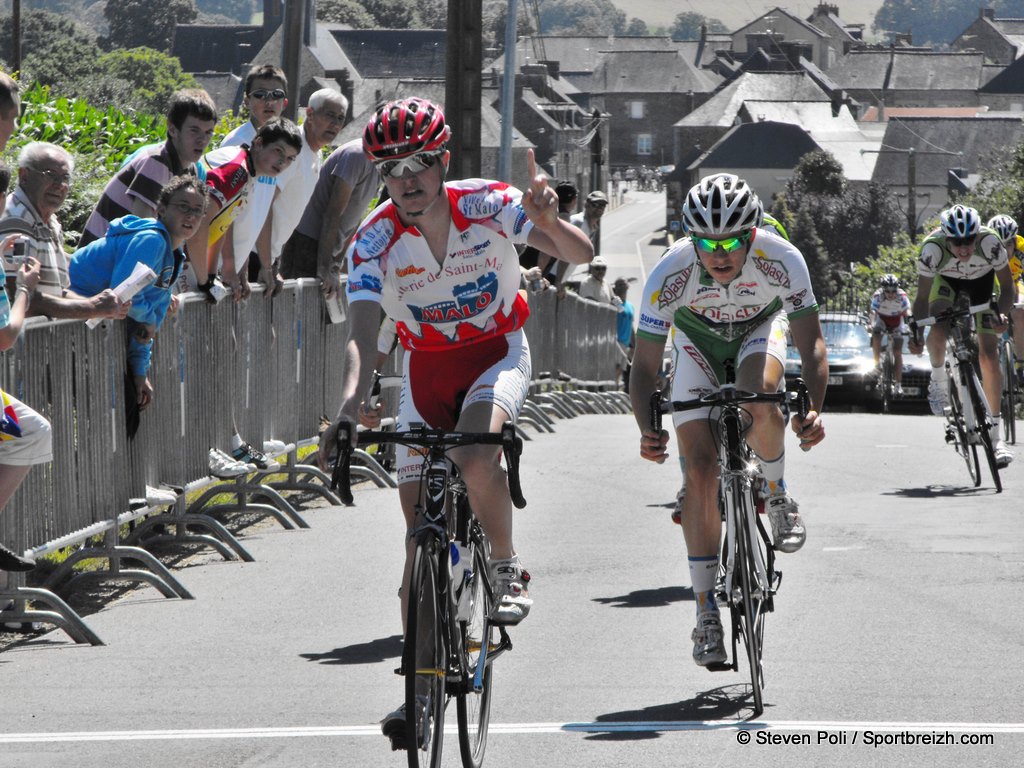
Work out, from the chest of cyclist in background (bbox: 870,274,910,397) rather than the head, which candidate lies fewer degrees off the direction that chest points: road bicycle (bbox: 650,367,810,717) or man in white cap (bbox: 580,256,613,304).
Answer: the road bicycle

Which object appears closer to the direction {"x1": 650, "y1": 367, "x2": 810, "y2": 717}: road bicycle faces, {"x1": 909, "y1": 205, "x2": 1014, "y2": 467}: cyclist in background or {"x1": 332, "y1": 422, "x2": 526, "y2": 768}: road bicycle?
the road bicycle

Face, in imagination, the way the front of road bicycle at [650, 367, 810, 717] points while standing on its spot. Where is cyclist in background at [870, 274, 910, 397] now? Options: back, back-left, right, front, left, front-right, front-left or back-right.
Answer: back

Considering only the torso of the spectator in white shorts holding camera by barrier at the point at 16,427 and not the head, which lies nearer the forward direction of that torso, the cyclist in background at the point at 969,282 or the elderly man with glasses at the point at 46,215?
the cyclist in background

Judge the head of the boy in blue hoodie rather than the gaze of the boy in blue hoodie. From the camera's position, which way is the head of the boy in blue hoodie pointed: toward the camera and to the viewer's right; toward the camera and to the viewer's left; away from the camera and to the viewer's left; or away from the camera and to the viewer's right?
toward the camera and to the viewer's right

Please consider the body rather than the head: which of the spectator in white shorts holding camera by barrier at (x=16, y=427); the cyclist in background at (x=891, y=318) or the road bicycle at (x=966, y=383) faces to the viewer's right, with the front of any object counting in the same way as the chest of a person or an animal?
the spectator in white shorts holding camera by barrier

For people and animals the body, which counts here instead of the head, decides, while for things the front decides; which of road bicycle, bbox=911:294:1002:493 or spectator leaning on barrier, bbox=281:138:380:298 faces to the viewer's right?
the spectator leaning on barrier

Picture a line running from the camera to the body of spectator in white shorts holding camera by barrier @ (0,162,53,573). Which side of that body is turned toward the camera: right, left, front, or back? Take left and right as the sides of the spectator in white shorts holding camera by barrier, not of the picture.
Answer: right

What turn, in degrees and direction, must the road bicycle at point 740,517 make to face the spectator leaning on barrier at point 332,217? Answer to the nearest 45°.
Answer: approximately 135° to its right

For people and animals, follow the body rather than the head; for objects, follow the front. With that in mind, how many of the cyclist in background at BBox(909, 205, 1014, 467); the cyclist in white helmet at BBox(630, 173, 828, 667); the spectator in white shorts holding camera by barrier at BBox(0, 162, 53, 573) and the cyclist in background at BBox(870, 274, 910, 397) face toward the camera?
3

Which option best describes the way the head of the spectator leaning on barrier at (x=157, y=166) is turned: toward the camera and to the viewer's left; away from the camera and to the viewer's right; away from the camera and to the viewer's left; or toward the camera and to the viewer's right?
toward the camera and to the viewer's right

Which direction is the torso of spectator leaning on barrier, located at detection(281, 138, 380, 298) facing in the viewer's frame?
to the viewer's right

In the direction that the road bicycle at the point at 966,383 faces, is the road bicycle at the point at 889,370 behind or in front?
behind

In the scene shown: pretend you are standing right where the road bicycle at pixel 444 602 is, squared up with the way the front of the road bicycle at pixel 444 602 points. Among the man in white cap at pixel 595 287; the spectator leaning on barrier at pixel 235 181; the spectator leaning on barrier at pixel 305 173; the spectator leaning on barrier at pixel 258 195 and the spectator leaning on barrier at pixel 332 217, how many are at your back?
5

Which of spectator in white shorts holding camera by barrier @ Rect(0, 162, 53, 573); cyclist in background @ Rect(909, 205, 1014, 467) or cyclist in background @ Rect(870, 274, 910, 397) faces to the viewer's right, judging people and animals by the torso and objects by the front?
the spectator in white shorts holding camera by barrier
